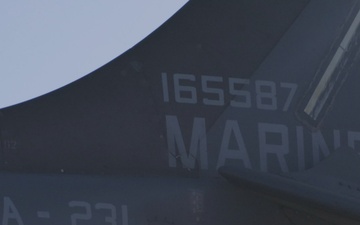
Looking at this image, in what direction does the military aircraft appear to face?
to the viewer's left
